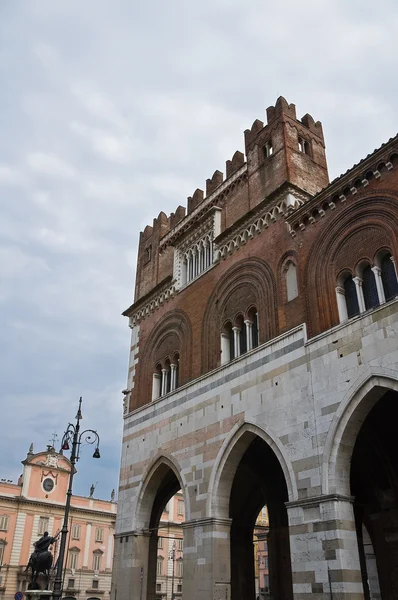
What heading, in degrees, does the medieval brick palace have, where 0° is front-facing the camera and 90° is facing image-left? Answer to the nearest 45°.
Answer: approximately 45°
